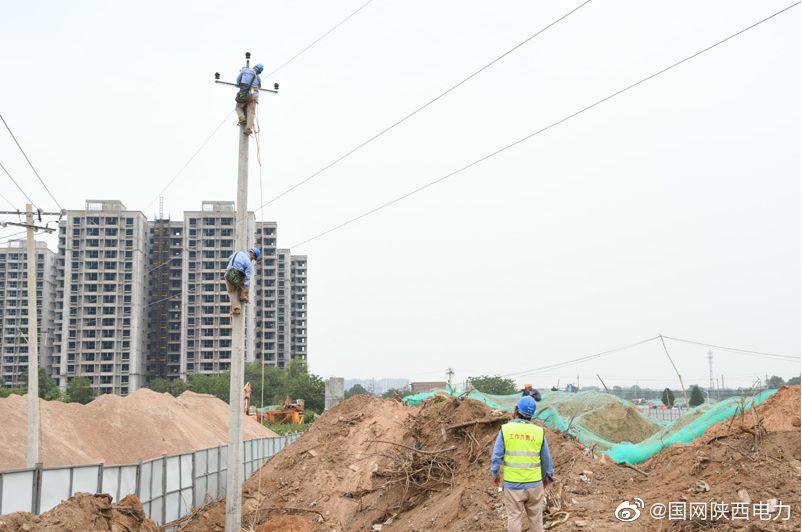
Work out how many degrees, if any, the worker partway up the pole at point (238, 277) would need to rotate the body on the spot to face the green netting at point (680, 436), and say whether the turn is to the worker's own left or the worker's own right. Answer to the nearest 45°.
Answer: approximately 45° to the worker's own right

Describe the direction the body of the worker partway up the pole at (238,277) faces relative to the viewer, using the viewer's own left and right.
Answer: facing away from the viewer and to the right of the viewer

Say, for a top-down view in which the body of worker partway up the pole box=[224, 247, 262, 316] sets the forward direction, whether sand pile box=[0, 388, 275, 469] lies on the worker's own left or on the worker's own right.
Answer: on the worker's own left

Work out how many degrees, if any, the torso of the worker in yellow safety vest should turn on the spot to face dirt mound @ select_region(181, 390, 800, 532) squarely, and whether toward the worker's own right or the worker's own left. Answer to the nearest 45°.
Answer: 0° — they already face it

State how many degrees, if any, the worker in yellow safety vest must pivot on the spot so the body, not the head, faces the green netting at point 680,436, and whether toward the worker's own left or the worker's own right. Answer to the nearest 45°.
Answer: approximately 45° to the worker's own right

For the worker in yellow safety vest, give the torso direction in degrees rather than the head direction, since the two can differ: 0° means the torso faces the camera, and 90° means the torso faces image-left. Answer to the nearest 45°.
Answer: approximately 180°

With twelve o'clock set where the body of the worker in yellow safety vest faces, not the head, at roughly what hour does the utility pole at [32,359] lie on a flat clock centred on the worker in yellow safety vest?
The utility pole is roughly at 10 o'clock from the worker in yellow safety vest.
